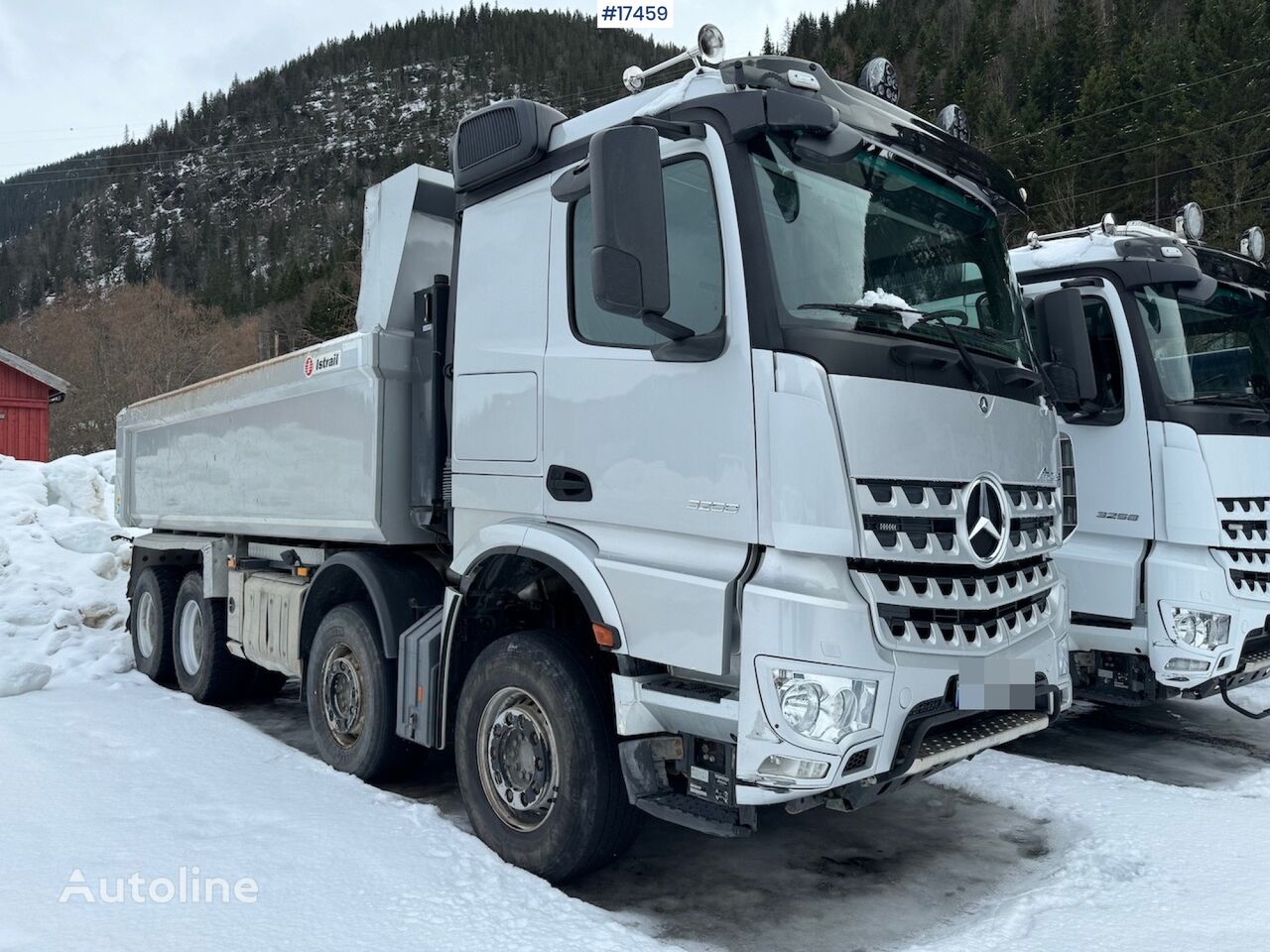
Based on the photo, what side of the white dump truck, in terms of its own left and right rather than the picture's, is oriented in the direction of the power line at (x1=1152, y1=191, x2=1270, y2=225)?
left

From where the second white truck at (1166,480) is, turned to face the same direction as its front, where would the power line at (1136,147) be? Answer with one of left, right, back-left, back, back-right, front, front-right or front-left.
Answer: back-left

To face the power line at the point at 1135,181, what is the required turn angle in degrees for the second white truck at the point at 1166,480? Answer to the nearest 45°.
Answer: approximately 135° to its left

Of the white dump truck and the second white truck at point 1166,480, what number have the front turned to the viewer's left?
0

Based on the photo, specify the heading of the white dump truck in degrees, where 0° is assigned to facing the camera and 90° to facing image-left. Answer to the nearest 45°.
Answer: approximately 315°

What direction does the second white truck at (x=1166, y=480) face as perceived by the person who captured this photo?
facing the viewer and to the right of the viewer

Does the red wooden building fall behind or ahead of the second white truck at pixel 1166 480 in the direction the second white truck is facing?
behind

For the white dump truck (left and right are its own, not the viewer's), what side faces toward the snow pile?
back

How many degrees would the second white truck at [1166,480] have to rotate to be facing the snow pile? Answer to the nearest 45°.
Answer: approximately 135° to its right
